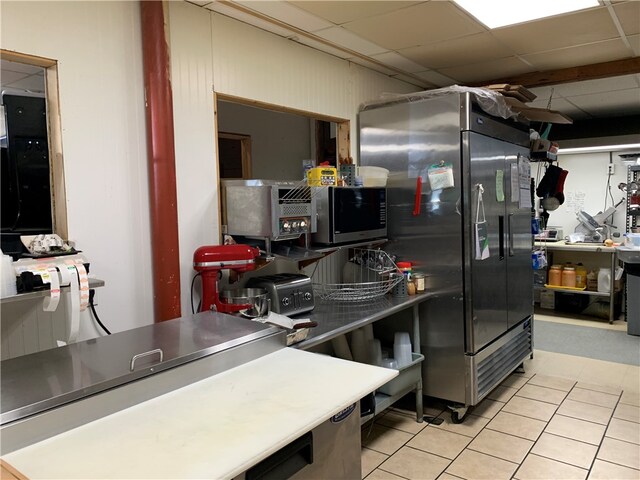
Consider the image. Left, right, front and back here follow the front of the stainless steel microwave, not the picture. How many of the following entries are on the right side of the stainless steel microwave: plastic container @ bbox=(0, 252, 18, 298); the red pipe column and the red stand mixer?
3

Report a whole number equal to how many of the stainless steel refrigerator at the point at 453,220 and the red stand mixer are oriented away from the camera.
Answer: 0

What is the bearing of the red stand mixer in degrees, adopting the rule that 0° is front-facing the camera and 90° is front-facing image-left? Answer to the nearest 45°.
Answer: approximately 270°

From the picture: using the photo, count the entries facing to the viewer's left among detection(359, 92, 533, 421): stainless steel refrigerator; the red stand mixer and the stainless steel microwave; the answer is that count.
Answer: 0

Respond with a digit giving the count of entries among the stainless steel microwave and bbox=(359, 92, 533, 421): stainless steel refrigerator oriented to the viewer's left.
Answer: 0

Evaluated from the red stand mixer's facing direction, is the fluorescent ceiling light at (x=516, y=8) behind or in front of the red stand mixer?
in front

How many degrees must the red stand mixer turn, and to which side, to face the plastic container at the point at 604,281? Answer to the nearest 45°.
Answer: approximately 45° to its left

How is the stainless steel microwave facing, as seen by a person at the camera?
facing the viewer and to the right of the viewer

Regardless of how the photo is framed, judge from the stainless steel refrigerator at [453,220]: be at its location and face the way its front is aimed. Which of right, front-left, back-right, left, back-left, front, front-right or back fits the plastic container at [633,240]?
left

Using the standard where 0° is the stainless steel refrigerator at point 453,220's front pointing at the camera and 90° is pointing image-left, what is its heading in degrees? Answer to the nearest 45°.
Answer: approximately 315°

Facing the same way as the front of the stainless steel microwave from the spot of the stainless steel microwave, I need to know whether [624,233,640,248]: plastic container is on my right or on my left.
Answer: on my left

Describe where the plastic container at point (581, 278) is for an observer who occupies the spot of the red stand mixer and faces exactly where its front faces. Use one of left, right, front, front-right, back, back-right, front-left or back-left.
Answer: front-left

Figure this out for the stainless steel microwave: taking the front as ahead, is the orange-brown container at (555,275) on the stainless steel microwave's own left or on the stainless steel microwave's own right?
on the stainless steel microwave's own left

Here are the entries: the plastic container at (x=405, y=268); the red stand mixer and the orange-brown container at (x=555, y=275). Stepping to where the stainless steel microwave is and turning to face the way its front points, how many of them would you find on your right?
1
